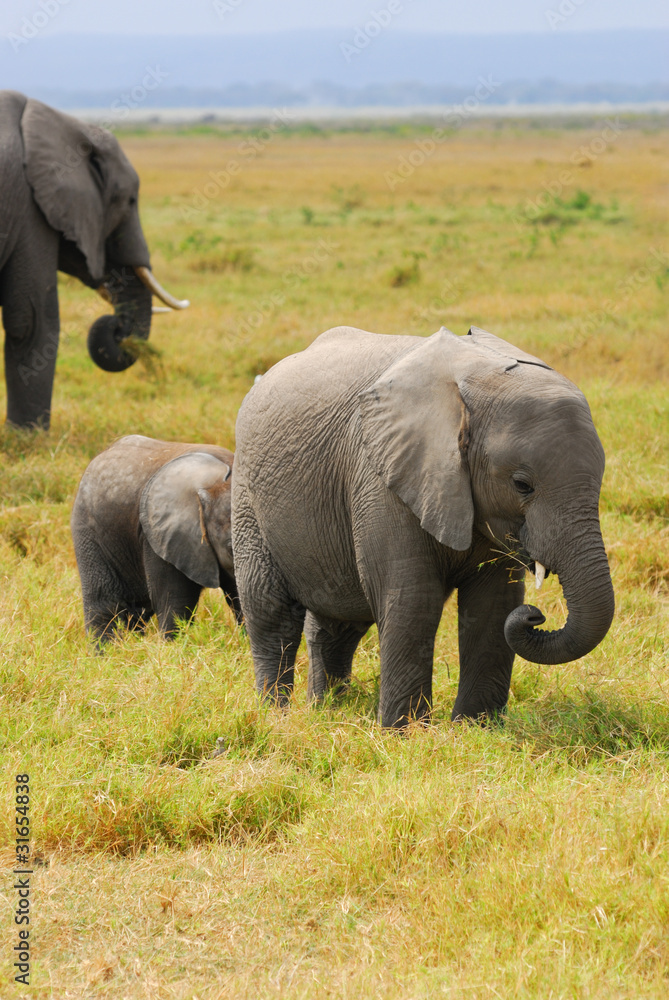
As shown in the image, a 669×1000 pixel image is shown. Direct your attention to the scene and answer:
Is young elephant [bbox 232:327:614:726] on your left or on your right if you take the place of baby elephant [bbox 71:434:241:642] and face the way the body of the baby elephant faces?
on your right

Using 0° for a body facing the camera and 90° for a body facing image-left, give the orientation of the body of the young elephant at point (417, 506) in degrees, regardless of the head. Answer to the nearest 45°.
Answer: approximately 315°

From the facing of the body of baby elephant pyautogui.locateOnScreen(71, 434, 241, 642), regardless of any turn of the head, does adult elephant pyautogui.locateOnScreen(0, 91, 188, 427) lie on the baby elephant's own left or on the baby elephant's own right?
on the baby elephant's own left

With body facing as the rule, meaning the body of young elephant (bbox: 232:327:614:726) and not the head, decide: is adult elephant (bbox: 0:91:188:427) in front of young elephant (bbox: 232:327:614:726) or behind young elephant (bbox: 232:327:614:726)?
behind

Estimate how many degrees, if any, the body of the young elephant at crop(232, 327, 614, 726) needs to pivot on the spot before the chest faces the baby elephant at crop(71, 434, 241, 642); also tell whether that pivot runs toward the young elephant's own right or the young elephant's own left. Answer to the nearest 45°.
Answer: approximately 180°

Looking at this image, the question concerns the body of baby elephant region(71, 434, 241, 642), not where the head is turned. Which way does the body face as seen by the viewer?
to the viewer's right
